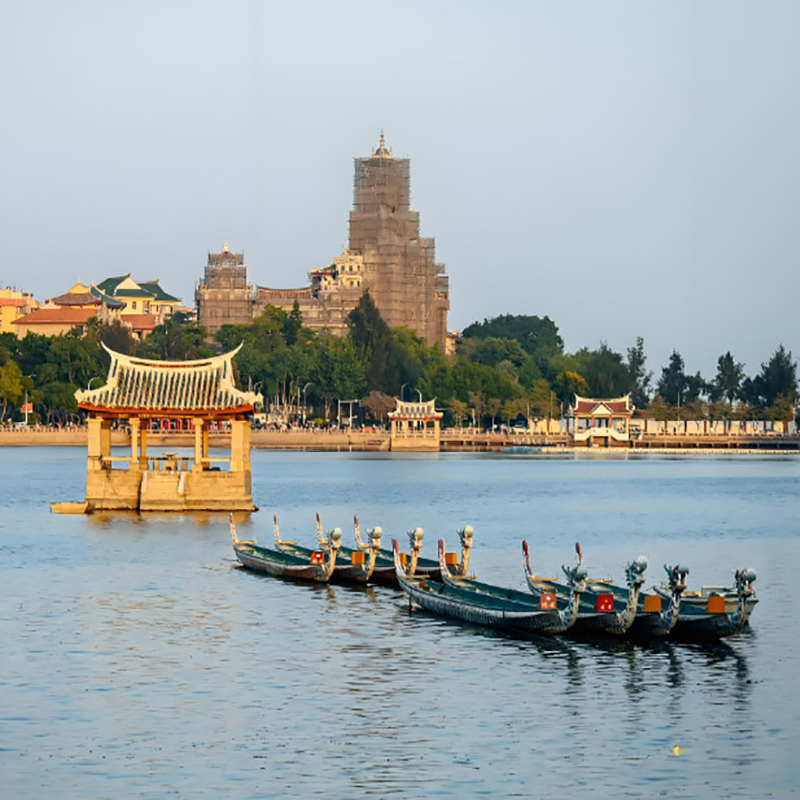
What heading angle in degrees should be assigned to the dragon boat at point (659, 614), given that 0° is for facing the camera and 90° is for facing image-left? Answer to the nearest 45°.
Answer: approximately 315°

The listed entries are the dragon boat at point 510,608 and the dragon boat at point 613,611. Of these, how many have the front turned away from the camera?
0

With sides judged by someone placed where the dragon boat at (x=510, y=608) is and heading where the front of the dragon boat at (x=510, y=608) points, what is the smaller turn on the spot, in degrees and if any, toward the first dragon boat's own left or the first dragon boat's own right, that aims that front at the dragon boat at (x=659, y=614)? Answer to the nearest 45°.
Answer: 0° — it already faces it

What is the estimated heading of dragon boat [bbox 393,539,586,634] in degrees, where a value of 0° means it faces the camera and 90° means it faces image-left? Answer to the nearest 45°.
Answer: approximately 315°

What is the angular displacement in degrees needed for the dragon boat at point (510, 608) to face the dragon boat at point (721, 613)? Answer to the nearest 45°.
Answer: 0° — it already faces it

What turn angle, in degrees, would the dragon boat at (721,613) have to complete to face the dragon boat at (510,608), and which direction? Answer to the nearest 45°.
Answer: approximately 135° to its right

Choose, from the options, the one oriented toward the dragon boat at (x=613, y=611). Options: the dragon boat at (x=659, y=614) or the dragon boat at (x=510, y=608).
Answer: the dragon boat at (x=510, y=608)
